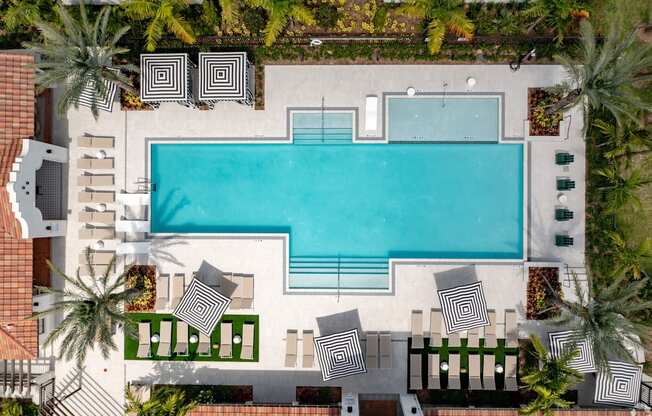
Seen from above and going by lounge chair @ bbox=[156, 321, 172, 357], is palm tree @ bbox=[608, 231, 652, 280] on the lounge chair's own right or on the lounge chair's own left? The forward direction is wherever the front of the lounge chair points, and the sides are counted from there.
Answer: on the lounge chair's own right

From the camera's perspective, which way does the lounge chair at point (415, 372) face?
away from the camera

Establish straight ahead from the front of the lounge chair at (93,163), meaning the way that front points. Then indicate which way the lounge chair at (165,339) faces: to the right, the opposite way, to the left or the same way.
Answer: to the left

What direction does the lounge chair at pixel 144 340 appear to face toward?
away from the camera

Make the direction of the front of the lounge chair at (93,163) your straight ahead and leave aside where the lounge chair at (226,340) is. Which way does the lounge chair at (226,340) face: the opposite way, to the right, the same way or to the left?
to the left

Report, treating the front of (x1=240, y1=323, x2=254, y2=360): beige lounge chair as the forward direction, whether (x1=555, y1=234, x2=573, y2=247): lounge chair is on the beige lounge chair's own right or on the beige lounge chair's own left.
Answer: on the beige lounge chair's own right

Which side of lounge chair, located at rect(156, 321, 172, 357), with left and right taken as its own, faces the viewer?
back

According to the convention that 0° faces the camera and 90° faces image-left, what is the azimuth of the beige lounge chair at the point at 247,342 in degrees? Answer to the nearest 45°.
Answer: approximately 180°

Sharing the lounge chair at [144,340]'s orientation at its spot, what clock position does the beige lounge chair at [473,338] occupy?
The beige lounge chair is roughly at 4 o'clock from the lounge chair.

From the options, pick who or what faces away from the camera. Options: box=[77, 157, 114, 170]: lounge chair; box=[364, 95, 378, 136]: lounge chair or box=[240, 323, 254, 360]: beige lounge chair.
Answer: the beige lounge chair

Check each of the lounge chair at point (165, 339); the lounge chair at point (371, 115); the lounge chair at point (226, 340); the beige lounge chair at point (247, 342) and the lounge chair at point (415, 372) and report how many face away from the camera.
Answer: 4

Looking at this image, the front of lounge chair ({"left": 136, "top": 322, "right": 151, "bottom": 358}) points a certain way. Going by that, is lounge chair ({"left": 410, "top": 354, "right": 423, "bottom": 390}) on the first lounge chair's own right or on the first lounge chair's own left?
on the first lounge chair's own right

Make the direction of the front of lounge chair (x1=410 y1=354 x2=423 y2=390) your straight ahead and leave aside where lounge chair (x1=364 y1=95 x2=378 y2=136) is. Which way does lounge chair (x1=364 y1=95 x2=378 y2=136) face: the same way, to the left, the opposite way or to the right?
the opposite way

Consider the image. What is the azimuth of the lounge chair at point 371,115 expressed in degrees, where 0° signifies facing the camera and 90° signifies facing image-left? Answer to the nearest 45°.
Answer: approximately 0°
